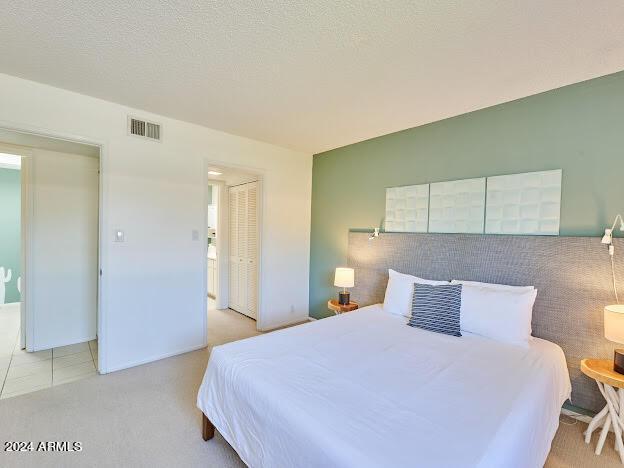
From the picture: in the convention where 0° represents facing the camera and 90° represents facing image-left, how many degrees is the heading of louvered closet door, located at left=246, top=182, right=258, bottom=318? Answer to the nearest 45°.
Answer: approximately 45°

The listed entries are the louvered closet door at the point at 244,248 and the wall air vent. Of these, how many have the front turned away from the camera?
0

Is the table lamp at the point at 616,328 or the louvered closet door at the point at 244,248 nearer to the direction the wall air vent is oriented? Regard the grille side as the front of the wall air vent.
the table lamp

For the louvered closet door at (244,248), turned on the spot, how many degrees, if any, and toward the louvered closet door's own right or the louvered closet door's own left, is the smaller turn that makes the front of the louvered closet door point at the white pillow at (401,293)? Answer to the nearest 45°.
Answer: approximately 90° to the louvered closet door's own left

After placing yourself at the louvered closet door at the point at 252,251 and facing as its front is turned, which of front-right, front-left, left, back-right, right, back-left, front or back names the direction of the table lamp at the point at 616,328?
left

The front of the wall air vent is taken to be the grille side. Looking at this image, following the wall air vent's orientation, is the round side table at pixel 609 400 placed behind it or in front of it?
in front

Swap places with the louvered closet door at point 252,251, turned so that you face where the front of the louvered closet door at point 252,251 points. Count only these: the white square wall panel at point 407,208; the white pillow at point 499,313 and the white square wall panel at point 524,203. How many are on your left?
3

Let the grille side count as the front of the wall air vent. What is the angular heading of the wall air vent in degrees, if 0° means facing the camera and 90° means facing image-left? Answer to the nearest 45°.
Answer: approximately 315°

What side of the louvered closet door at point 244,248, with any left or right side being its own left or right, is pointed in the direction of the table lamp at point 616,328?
left

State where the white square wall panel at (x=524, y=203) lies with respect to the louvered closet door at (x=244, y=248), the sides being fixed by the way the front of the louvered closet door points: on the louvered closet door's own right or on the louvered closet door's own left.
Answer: on the louvered closet door's own left
